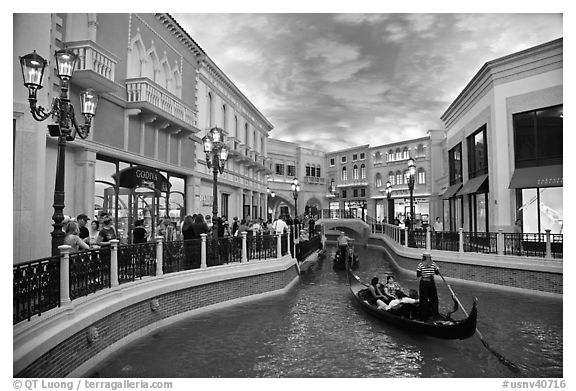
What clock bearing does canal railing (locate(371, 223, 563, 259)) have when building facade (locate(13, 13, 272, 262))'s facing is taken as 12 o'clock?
The canal railing is roughly at 11 o'clock from the building facade.

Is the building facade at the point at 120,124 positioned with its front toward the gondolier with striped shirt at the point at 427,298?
yes

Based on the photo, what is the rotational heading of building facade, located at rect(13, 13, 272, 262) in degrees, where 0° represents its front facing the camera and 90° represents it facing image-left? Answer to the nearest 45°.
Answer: approximately 315°

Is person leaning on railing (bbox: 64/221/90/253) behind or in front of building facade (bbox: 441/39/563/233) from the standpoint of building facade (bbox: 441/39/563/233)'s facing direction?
in front

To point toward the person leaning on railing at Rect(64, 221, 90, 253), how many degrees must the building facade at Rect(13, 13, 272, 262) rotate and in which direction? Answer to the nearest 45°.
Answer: approximately 45° to its right

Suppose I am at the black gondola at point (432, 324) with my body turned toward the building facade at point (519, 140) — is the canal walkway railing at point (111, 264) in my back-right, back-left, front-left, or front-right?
back-left

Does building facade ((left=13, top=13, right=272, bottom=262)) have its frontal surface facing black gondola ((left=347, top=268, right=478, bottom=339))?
yes
